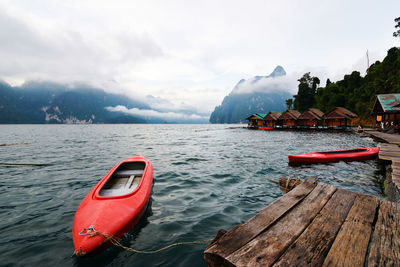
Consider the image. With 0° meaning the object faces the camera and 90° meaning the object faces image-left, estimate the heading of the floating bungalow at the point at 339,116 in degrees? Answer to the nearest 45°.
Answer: approximately 45°

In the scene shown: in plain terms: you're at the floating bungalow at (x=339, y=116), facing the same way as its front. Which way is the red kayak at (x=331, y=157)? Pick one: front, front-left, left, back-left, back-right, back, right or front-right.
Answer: front-left

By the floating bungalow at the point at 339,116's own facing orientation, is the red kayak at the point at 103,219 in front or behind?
in front

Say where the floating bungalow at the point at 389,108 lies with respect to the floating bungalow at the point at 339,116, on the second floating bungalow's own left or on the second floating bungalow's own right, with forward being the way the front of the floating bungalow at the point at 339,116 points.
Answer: on the second floating bungalow's own left

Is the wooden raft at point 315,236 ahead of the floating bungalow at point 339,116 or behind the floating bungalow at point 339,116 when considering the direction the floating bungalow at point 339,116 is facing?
ahead
